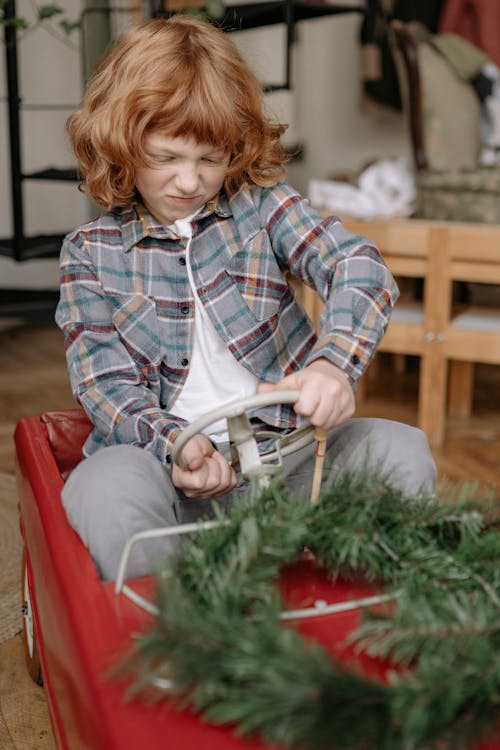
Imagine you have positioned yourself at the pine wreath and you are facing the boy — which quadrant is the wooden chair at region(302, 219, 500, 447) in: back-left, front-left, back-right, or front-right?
front-right

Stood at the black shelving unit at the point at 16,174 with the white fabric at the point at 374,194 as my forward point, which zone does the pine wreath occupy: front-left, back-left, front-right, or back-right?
front-right

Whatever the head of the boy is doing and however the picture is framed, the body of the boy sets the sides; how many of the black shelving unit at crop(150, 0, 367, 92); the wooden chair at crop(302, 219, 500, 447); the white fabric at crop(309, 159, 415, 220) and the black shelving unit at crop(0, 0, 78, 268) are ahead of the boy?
0

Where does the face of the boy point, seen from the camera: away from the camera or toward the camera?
toward the camera

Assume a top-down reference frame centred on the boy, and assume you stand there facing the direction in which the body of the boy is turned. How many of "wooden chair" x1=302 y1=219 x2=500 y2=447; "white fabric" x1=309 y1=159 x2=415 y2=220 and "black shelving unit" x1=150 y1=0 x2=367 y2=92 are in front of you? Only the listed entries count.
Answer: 0

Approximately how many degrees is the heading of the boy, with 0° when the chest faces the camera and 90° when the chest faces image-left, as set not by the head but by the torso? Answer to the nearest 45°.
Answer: approximately 0°

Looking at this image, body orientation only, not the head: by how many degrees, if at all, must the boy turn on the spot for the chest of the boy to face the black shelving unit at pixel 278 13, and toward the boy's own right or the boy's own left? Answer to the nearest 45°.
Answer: approximately 180°

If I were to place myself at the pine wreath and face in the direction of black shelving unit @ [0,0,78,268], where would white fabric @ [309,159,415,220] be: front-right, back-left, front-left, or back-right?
front-right

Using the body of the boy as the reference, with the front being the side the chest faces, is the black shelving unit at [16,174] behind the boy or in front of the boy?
behind
